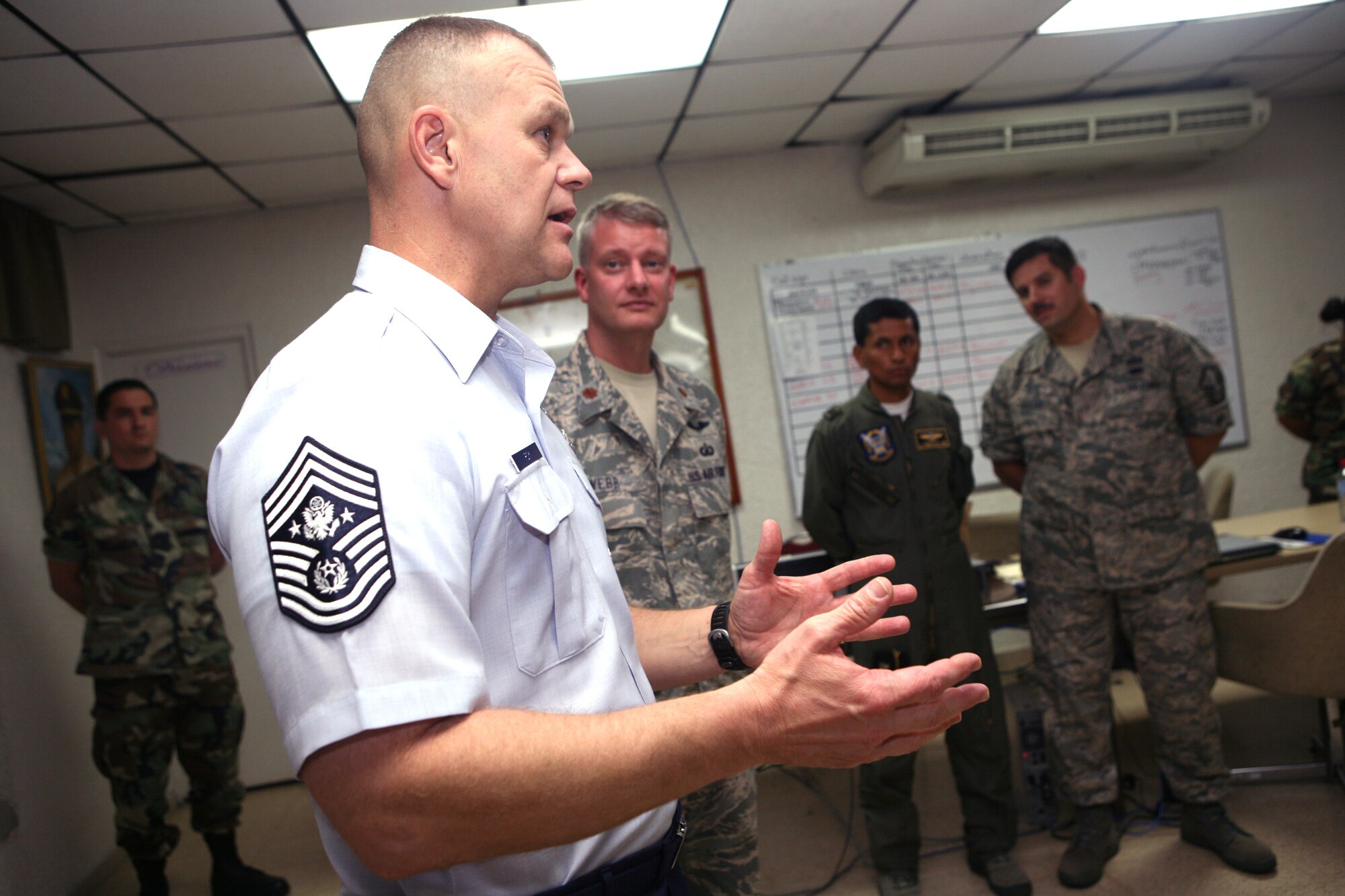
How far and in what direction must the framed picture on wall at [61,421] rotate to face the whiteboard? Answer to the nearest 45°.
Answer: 0° — it already faces it

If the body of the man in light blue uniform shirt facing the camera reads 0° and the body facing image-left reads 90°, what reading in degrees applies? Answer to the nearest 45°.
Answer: approximately 270°

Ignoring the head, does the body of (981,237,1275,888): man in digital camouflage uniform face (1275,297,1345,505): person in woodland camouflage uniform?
no

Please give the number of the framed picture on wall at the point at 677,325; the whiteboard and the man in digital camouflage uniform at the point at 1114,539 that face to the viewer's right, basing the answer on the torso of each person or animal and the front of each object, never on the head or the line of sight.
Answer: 0

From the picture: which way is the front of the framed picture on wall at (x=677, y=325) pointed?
toward the camera

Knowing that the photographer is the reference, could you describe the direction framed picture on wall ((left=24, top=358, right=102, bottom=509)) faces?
facing the viewer and to the right of the viewer

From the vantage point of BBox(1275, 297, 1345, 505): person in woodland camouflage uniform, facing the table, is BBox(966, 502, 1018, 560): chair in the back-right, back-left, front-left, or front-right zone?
front-right

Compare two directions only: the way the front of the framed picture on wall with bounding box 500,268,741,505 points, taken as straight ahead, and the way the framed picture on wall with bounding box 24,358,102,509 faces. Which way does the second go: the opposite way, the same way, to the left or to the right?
to the left

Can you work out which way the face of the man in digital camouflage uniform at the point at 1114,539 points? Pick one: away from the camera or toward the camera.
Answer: toward the camera

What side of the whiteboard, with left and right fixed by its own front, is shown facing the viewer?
front

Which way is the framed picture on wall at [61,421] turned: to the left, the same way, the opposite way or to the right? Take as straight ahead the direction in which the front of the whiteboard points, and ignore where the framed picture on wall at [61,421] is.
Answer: to the left

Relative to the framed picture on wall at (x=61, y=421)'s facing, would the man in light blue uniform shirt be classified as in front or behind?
in front

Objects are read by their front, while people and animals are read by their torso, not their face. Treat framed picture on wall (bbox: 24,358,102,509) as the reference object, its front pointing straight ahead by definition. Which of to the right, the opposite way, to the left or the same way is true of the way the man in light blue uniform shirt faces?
the same way

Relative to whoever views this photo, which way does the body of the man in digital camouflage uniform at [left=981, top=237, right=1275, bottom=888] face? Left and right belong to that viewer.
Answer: facing the viewer

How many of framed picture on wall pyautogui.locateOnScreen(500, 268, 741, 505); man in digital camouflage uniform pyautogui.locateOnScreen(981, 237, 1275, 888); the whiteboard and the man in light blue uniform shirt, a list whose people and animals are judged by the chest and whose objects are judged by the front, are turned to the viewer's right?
1
